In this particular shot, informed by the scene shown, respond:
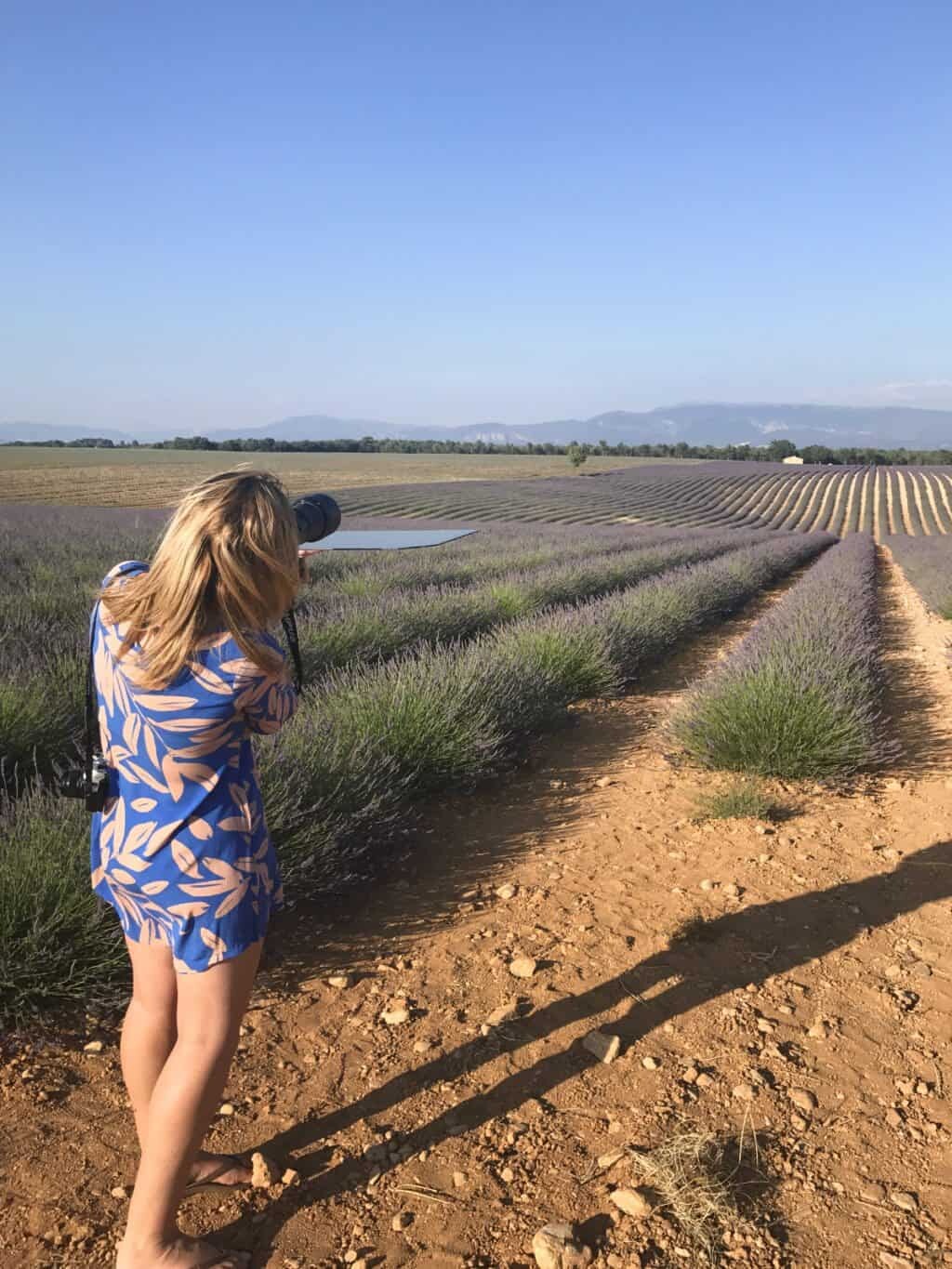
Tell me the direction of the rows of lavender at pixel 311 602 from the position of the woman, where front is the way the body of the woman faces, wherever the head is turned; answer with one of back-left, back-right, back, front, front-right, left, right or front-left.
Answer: front-left

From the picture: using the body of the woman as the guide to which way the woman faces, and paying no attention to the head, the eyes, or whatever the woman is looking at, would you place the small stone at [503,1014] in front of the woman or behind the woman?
in front

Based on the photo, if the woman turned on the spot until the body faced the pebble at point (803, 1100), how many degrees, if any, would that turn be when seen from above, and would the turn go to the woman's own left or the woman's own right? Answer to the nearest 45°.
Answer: approximately 45° to the woman's own right

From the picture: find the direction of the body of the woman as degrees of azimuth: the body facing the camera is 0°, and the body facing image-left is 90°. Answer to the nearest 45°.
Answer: approximately 225°

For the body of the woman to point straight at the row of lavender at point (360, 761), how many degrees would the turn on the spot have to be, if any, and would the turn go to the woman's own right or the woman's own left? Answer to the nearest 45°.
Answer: approximately 45° to the woman's own left

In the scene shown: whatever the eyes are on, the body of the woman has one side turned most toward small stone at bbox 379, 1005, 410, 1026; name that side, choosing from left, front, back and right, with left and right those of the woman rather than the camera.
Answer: front

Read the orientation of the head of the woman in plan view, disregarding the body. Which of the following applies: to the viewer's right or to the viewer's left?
to the viewer's right

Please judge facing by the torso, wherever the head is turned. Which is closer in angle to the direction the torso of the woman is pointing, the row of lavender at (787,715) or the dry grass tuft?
the row of lavender

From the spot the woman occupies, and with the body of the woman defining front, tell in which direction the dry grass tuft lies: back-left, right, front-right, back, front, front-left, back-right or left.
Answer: front-right
